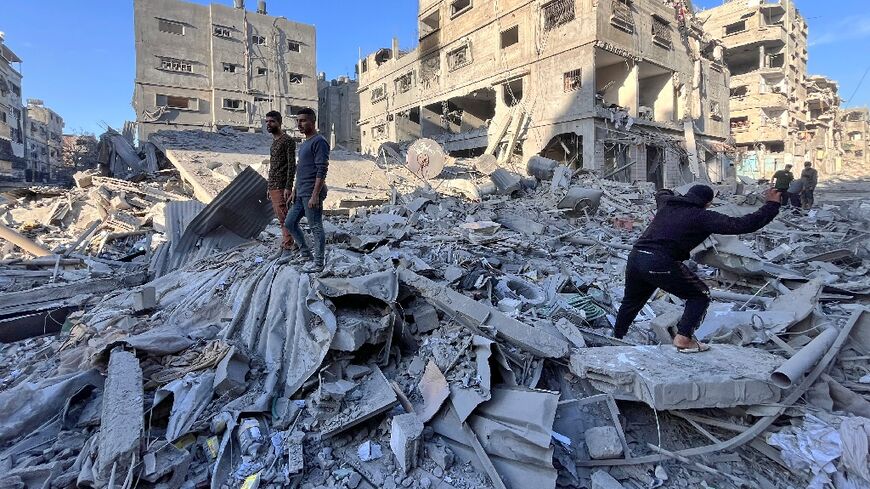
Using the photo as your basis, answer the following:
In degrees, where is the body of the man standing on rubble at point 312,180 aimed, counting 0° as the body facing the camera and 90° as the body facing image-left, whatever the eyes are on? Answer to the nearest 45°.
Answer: approximately 45°

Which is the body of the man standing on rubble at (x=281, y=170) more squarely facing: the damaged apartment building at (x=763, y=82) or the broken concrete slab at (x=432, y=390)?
the broken concrete slab

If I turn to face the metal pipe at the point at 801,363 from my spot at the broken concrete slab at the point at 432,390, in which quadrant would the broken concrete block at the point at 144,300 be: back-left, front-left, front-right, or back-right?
back-left

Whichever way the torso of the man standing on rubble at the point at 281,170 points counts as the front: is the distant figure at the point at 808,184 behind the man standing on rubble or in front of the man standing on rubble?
behind

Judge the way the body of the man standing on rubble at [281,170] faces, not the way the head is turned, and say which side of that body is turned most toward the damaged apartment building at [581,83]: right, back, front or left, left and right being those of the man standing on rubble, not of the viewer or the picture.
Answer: back

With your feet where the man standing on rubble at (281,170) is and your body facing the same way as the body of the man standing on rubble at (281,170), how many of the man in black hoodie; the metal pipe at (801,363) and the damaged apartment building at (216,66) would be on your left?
2

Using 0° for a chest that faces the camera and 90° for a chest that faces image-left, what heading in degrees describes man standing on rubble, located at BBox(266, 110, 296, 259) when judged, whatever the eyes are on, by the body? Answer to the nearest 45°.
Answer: approximately 45°

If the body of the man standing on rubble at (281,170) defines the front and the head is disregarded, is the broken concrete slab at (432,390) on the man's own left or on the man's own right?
on the man's own left

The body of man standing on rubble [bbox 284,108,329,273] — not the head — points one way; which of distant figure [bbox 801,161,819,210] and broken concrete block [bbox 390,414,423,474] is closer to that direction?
the broken concrete block

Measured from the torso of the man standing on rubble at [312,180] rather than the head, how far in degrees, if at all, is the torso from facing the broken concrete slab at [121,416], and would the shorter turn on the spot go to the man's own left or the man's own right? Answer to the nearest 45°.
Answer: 0° — they already face it

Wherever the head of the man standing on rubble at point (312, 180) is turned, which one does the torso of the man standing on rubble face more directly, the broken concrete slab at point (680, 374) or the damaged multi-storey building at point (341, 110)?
the broken concrete slab

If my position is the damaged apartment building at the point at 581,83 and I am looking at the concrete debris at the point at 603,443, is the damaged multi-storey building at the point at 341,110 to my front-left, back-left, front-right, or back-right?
back-right

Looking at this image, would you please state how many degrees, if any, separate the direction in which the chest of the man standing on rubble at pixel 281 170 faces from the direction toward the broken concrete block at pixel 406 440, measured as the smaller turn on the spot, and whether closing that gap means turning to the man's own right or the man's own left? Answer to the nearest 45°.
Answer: approximately 45° to the man's own left

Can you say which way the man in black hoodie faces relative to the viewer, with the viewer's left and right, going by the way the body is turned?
facing away from the viewer and to the right of the viewer
